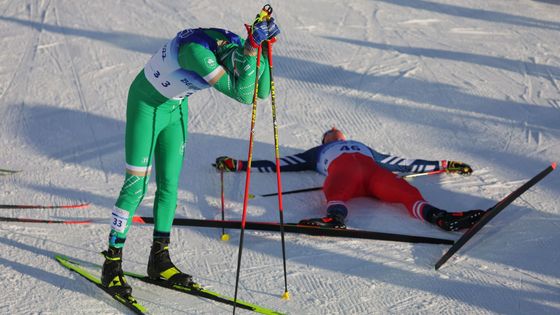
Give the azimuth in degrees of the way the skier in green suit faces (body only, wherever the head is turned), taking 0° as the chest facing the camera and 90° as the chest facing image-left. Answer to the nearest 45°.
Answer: approximately 315°

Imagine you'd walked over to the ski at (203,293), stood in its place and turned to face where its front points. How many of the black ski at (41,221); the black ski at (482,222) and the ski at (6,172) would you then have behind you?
2

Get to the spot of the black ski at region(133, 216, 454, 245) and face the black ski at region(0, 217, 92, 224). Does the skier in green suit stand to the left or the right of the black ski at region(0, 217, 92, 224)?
left

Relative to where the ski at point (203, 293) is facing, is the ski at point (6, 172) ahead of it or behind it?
behind

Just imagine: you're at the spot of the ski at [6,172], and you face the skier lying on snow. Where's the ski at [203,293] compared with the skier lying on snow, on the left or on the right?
right

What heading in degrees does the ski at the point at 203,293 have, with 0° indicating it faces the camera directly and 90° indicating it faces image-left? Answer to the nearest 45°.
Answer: approximately 315°
